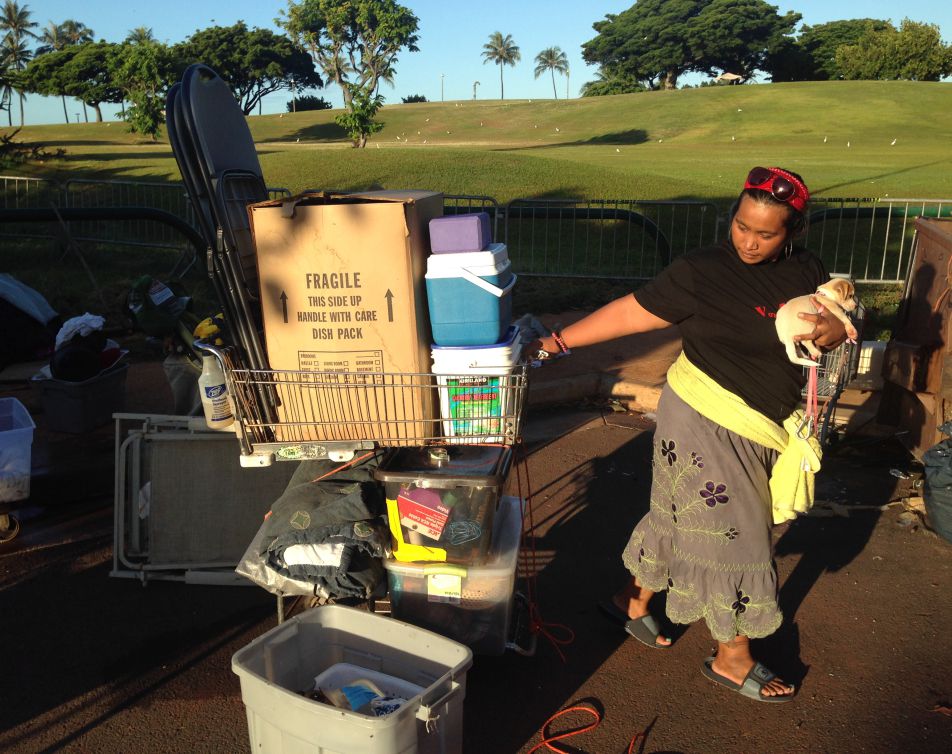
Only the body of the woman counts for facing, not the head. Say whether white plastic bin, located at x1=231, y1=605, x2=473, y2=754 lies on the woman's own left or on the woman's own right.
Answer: on the woman's own right
